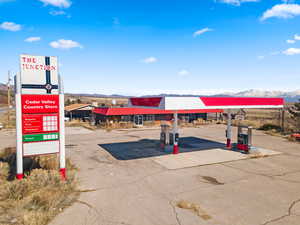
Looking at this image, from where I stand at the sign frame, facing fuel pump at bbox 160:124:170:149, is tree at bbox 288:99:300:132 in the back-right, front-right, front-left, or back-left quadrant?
front-right
